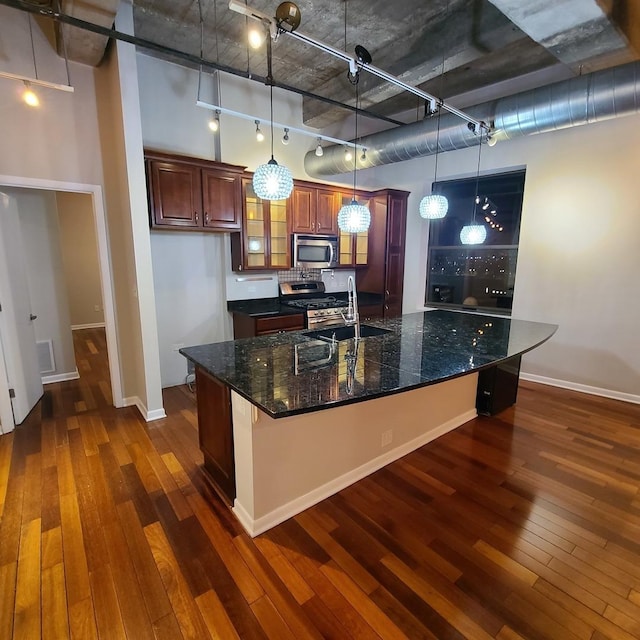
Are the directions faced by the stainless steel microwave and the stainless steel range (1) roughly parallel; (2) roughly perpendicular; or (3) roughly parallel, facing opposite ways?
roughly parallel

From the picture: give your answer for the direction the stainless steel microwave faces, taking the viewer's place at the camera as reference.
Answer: facing the viewer and to the right of the viewer

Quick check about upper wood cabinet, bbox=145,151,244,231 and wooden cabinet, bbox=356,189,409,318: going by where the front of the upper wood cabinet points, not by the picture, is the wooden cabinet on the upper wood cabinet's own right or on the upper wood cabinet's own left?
on the upper wood cabinet's own left

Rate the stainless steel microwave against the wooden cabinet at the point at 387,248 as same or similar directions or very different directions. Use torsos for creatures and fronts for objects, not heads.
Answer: same or similar directions

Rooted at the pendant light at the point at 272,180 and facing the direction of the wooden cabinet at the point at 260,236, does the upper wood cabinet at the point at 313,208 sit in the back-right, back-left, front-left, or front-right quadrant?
front-right

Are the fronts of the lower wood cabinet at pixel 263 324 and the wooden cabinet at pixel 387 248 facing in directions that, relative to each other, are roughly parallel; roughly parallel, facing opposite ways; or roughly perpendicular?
roughly parallel

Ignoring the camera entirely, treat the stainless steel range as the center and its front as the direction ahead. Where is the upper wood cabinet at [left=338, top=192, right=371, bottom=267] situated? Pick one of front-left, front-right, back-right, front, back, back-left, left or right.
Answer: left

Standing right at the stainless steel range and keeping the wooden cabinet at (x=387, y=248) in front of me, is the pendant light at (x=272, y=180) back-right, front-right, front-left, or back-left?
back-right

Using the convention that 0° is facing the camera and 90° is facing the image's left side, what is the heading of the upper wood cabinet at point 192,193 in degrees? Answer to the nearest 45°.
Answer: approximately 315°

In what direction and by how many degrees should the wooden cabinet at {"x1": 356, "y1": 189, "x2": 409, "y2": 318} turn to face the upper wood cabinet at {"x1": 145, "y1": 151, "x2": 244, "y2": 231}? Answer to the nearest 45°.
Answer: approximately 90° to its right

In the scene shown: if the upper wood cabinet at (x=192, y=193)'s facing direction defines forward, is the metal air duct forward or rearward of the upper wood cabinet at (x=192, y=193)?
forward

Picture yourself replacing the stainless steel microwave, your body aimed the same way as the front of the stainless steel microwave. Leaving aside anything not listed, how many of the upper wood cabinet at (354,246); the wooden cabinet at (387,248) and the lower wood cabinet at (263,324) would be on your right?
1
